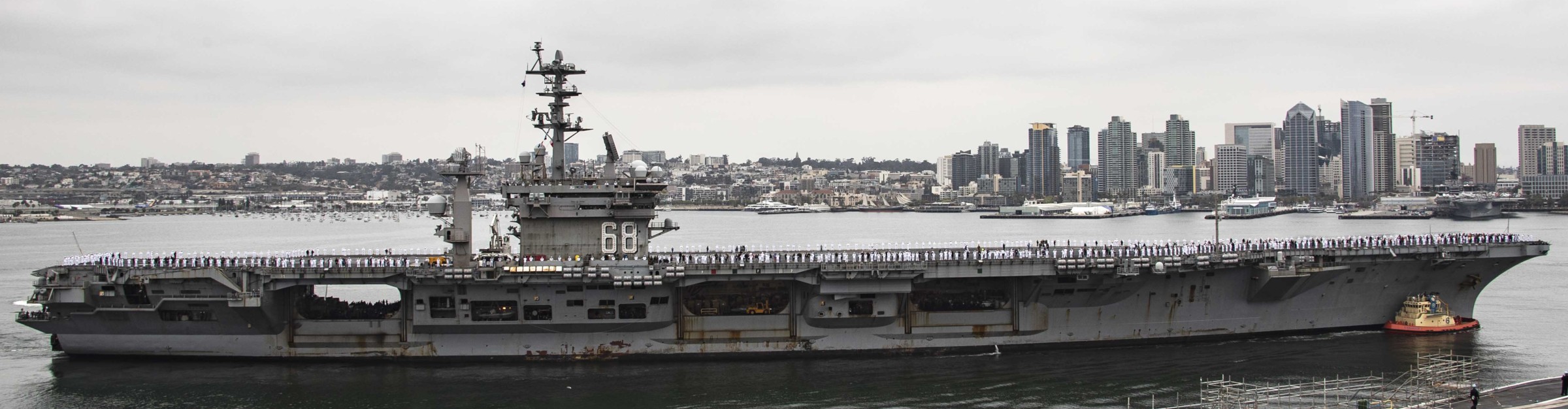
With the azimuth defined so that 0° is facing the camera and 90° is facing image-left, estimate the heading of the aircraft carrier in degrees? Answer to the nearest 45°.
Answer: approximately 270°

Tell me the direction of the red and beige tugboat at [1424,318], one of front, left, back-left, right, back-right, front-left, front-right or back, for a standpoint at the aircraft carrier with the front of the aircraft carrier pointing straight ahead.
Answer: front
